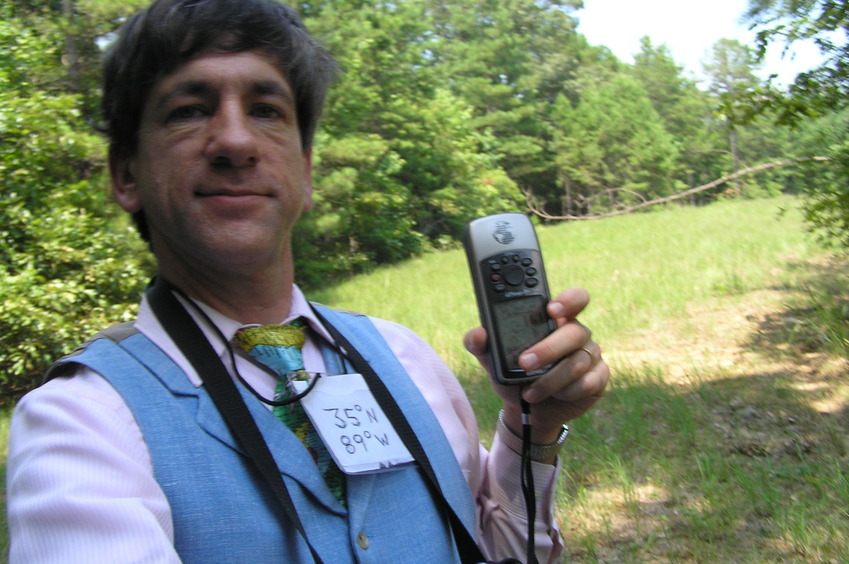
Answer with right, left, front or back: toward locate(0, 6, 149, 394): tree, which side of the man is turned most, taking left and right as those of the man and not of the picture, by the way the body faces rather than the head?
back

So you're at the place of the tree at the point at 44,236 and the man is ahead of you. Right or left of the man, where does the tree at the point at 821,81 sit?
left

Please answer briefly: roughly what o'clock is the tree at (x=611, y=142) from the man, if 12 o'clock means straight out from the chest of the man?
The tree is roughly at 8 o'clock from the man.

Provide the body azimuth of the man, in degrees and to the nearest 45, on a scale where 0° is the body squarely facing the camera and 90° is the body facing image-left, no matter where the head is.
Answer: approximately 315°

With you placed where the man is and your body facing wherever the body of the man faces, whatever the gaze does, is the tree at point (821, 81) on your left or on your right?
on your left
